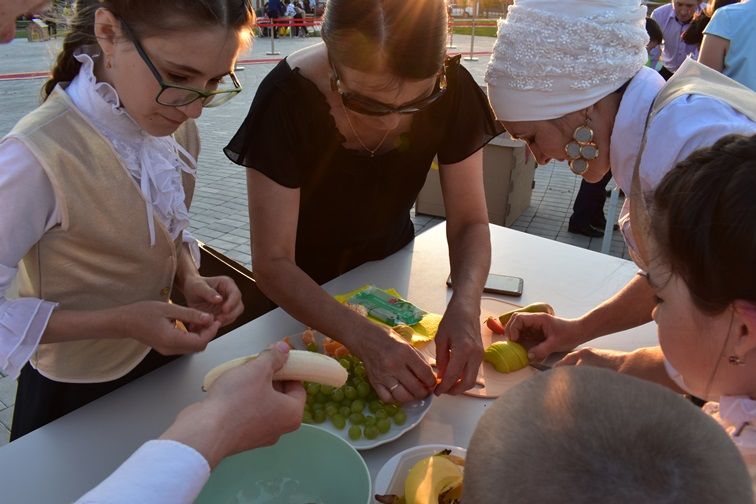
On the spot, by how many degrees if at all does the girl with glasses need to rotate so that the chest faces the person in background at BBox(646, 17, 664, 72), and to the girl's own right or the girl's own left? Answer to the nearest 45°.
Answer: approximately 90° to the girl's own left

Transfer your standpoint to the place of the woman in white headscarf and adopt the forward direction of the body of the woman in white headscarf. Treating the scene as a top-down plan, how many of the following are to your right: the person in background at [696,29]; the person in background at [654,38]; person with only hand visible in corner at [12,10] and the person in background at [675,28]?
3

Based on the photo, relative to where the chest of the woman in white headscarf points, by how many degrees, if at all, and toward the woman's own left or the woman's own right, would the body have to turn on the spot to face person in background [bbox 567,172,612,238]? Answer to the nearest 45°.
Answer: approximately 90° to the woman's own right

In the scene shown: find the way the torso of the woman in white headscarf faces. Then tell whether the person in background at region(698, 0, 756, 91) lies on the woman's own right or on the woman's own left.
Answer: on the woman's own right

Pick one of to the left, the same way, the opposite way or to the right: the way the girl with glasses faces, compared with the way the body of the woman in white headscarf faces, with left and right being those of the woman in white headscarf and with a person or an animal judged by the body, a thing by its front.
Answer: the opposite way

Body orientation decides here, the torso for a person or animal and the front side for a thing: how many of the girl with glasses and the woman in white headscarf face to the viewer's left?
1

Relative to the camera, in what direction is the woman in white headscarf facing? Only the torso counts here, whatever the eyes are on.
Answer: to the viewer's left

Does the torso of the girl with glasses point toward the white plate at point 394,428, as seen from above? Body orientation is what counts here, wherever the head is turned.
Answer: yes

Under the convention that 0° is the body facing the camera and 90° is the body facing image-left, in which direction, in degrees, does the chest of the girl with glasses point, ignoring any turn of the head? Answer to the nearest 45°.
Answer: approximately 315°

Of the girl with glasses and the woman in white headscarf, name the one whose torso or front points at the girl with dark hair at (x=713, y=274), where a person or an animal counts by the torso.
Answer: the girl with glasses
